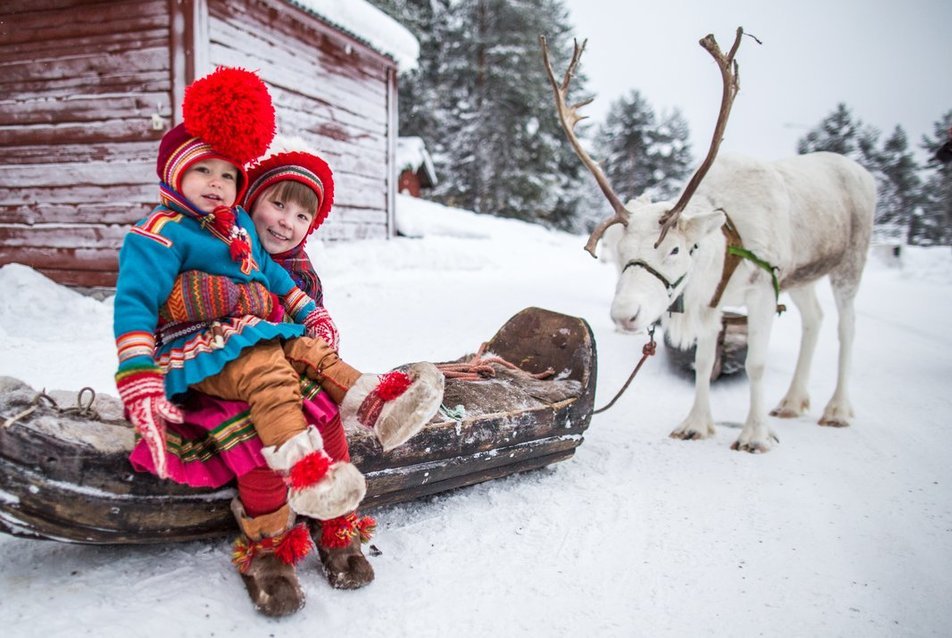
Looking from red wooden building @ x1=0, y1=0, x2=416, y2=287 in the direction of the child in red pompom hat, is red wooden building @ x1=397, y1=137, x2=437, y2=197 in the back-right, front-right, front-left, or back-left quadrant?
back-left

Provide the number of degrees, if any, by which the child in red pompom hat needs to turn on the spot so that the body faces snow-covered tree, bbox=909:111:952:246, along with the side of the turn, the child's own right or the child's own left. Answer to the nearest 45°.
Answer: approximately 90° to the child's own left

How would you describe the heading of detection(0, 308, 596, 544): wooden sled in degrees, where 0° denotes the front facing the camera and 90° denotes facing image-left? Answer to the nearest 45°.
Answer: approximately 45°

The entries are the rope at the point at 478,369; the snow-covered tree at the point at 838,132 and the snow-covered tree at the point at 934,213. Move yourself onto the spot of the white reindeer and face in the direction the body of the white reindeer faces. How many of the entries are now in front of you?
1

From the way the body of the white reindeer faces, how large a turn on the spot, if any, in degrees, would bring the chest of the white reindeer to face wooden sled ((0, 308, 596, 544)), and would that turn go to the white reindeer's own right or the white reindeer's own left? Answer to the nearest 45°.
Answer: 0° — it already faces it

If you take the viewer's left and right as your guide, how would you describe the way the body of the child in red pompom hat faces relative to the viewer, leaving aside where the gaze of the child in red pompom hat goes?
facing the viewer and to the right of the viewer

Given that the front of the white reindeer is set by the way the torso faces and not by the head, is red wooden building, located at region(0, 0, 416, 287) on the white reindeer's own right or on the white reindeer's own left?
on the white reindeer's own right

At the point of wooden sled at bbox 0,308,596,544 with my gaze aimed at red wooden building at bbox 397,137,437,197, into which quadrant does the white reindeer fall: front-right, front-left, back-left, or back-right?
front-right

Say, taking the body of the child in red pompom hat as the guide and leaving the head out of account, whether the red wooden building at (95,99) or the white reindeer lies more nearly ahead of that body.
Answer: the white reindeer

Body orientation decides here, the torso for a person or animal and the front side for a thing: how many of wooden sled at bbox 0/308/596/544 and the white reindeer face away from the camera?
0

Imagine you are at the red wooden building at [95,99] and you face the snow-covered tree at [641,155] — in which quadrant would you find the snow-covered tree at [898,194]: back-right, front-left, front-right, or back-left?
front-right

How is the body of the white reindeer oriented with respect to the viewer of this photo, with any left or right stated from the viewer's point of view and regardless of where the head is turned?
facing the viewer and to the left of the viewer

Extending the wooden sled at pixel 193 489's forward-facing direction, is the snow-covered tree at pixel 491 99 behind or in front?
behind

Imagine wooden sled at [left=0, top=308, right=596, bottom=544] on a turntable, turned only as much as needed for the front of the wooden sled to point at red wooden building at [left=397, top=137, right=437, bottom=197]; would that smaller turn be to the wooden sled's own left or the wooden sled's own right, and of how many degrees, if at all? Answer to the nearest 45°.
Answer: approximately 135° to the wooden sled's own right

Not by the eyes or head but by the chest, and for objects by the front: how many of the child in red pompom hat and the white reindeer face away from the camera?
0

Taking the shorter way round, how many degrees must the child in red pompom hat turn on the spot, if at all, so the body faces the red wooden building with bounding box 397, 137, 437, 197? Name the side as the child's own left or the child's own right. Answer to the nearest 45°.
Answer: approximately 135° to the child's own left

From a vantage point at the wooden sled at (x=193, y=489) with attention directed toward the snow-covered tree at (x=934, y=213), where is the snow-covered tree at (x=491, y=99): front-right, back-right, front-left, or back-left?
front-left
